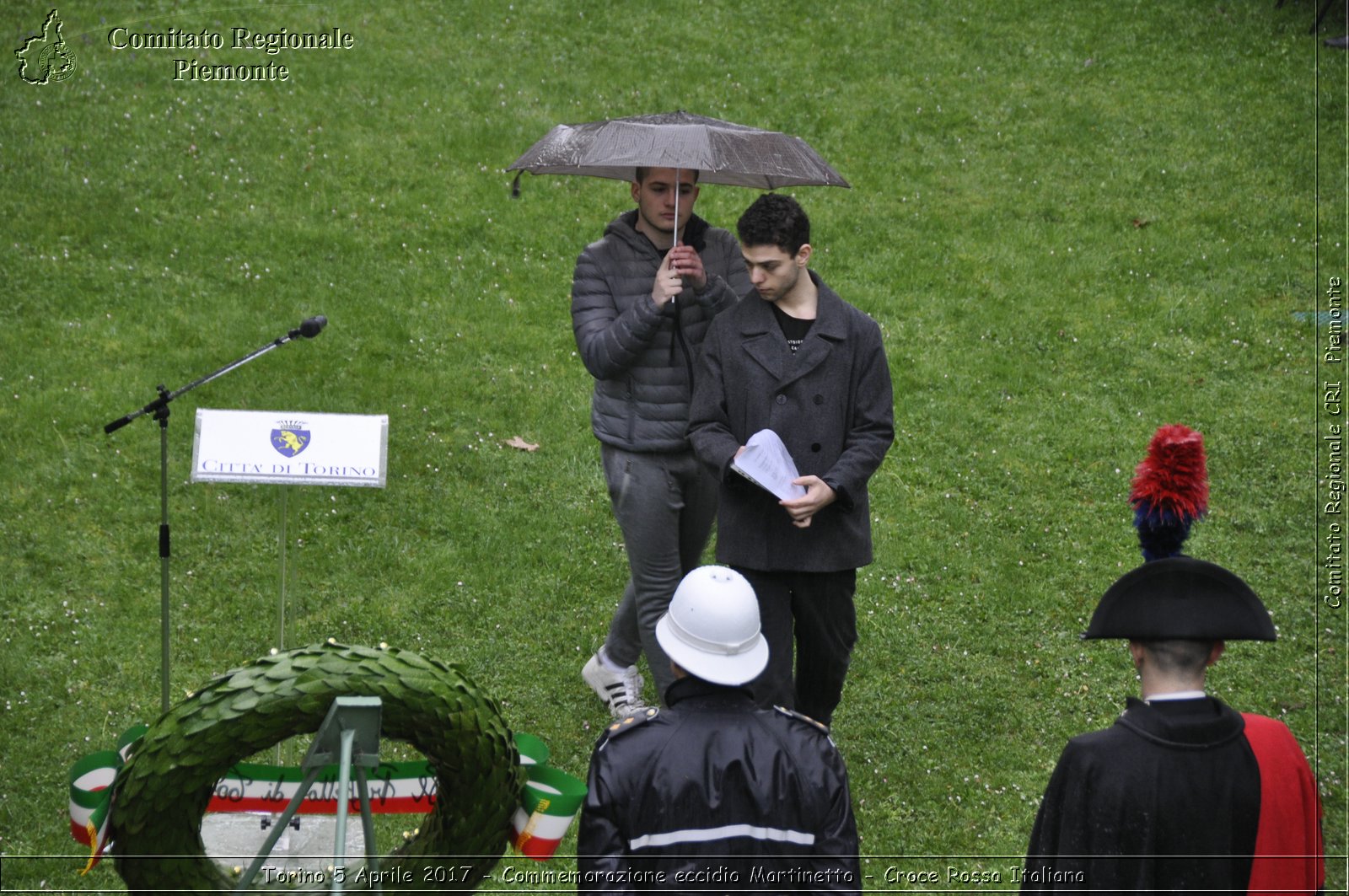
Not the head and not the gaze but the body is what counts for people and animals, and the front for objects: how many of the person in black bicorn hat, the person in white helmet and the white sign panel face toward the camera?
1

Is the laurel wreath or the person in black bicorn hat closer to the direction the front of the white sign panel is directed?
the laurel wreath

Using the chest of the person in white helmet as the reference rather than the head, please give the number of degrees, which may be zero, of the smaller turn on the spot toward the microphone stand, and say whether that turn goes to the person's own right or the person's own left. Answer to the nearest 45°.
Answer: approximately 45° to the person's own left

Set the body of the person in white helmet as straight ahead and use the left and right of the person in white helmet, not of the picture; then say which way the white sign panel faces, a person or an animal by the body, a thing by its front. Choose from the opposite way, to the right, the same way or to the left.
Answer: the opposite way

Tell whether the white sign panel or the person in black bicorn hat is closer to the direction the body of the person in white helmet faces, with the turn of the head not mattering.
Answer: the white sign panel

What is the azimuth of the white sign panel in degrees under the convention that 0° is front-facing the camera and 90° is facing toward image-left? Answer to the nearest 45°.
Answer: approximately 0°

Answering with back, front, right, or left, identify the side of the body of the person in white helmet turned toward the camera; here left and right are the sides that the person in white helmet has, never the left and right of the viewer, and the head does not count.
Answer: back

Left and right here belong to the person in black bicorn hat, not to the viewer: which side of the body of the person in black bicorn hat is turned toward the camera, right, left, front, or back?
back

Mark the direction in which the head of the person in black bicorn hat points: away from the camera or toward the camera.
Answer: away from the camera

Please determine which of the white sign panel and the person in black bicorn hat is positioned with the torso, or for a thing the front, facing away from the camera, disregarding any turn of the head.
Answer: the person in black bicorn hat

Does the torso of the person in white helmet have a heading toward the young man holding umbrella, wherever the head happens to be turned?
yes

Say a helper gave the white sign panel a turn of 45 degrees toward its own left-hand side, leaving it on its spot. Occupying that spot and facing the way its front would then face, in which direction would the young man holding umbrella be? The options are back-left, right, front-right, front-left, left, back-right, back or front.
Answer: front-left

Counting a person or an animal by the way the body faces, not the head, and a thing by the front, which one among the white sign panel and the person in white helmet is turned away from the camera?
the person in white helmet

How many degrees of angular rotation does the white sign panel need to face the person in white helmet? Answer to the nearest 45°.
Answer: approximately 45° to its left

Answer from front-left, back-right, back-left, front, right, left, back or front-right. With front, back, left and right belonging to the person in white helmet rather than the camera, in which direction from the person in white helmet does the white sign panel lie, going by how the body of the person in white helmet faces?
front-left

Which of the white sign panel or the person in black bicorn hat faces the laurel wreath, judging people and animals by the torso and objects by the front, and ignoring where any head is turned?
the white sign panel

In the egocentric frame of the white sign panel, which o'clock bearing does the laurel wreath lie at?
The laurel wreath is roughly at 12 o'clock from the white sign panel.

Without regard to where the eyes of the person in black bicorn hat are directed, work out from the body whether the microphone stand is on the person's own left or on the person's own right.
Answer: on the person's own left
